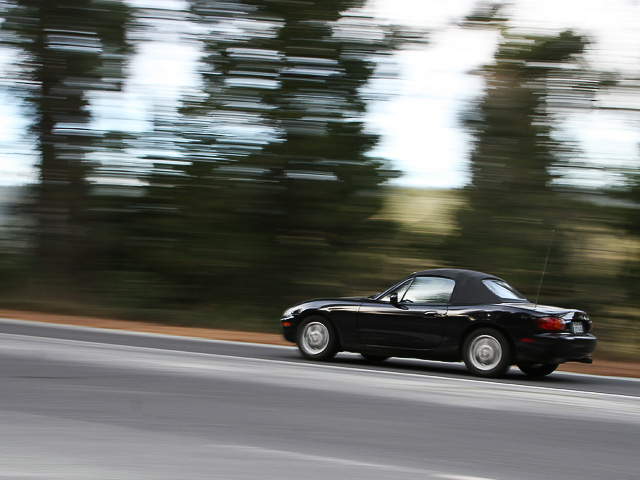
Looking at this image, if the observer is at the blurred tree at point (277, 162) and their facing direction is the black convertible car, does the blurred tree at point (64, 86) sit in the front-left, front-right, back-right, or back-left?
back-right

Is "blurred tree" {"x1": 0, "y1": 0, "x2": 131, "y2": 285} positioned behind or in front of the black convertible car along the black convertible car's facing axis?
in front

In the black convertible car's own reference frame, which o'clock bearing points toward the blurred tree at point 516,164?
The blurred tree is roughly at 2 o'clock from the black convertible car.

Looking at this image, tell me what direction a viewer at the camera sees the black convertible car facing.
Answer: facing away from the viewer and to the left of the viewer

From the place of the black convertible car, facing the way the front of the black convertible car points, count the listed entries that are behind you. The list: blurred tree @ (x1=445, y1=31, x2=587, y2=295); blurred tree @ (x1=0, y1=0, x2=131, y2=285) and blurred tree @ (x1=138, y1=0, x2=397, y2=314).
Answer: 0

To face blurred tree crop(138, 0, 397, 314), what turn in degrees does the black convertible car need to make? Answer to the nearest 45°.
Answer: approximately 45° to its right

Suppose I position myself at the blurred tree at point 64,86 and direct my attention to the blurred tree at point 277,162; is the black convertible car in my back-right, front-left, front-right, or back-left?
front-right

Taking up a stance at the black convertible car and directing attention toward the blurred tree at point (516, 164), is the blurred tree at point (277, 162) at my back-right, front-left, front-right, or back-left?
front-left
